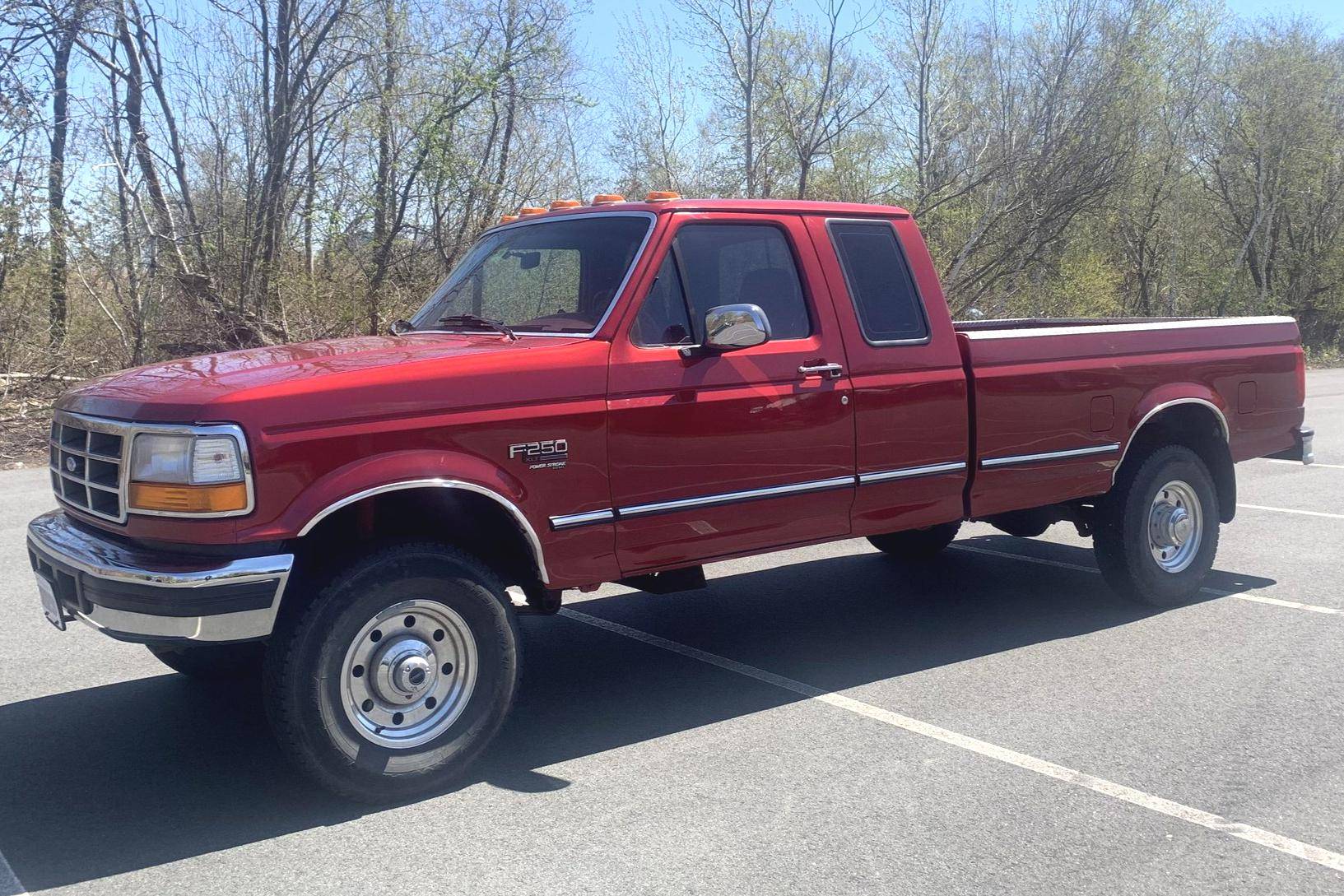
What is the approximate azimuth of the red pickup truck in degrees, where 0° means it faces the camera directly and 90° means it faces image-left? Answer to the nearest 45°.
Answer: approximately 45°
